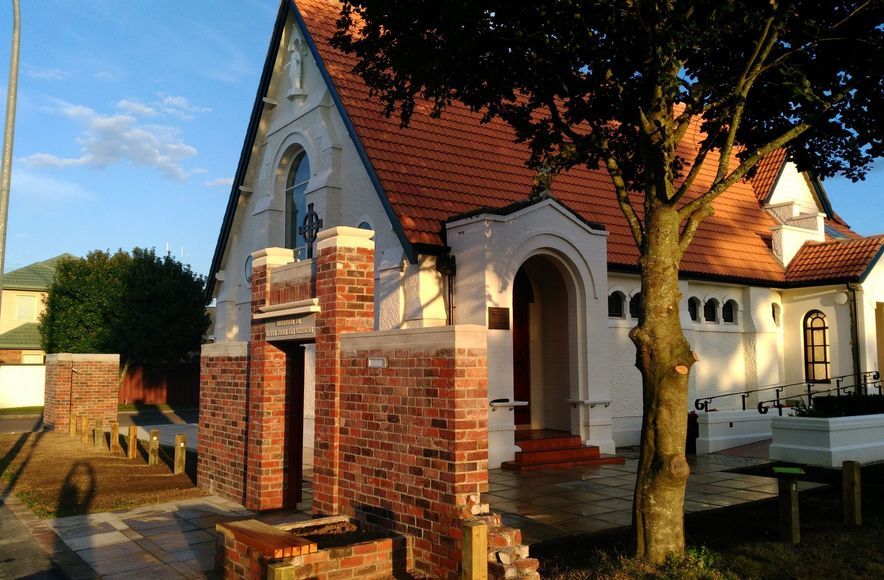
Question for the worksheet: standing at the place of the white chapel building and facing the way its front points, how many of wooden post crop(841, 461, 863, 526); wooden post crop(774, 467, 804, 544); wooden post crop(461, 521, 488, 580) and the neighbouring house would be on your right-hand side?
1

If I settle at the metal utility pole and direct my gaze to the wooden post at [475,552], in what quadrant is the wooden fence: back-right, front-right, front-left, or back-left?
back-left

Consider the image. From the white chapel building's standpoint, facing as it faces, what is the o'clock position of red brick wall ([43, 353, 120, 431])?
The red brick wall is roughly at 2 o'clock from the white chapel building.

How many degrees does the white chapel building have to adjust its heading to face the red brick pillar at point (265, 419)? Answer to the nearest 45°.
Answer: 0° — it already faces it

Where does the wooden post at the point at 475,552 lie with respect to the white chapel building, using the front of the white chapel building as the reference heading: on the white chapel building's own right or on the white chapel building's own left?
on the white chapel building's own right

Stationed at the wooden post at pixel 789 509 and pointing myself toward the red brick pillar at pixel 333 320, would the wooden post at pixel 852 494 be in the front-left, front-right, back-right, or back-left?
back-right

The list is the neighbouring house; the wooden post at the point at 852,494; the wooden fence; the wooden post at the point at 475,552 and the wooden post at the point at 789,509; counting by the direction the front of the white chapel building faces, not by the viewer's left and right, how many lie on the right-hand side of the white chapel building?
2

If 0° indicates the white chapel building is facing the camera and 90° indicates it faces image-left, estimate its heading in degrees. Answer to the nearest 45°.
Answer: approximately 45°

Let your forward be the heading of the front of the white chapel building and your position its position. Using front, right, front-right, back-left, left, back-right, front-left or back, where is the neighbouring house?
right

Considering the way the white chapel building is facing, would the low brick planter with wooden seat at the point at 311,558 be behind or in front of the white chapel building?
in front

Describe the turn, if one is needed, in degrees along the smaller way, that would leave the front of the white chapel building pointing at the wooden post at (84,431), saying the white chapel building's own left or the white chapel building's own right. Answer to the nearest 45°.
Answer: approximately 45° to the white chapel building's own right

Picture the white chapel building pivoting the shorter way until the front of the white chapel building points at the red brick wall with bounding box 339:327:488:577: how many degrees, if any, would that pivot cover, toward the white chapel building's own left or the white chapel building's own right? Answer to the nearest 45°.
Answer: approximately 45° to the white chapel building's own left

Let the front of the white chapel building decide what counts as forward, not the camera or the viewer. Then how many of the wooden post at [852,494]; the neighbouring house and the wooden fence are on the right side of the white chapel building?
2
